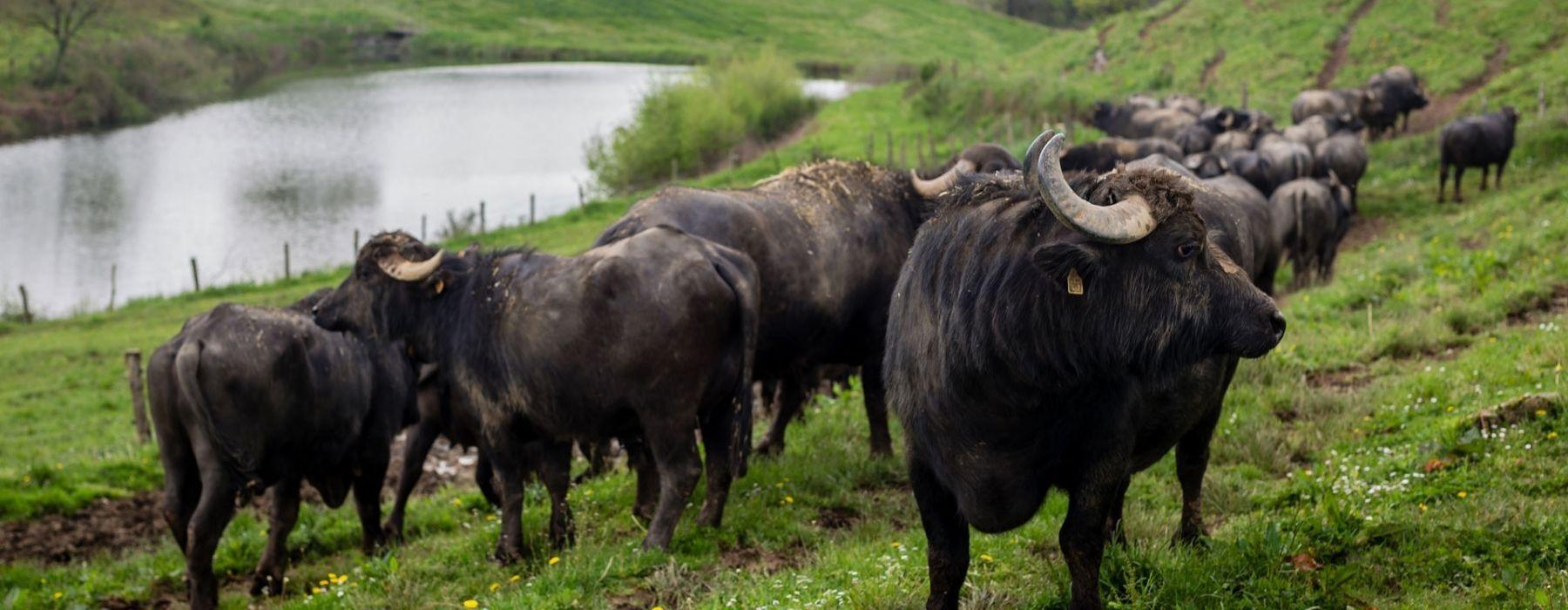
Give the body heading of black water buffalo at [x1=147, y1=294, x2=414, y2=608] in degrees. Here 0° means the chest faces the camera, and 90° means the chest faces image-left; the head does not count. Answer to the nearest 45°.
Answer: approximately 225°

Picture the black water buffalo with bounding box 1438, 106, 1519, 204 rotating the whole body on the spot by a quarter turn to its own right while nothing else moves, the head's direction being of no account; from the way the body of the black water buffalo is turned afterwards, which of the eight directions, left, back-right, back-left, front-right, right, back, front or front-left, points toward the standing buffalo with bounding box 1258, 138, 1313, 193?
right

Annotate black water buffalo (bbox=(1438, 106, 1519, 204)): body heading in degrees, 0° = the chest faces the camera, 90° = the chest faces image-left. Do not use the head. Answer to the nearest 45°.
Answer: approximately 225°

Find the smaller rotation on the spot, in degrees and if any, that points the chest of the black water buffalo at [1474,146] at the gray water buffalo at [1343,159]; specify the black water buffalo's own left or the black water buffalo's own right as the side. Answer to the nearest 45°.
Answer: approximately 135° to the black water buffalo's own left

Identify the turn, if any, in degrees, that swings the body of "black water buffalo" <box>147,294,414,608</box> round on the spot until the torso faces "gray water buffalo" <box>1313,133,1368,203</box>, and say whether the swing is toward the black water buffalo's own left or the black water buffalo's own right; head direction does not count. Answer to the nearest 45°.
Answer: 0° — it already faces it

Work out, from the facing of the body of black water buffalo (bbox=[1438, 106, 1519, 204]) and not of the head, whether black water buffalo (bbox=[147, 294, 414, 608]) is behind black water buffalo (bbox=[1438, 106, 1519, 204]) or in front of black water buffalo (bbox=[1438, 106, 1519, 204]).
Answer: behind

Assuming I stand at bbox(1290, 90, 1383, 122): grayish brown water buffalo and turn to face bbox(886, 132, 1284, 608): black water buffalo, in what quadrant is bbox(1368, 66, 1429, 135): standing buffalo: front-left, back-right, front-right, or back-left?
back-left

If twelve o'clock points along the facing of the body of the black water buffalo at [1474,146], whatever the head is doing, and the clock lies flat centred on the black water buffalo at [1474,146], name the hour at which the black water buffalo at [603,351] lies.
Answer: the black water buffalo at [603,351] is roughly at 5 o'clock from the black water buffalo at [1474,146].

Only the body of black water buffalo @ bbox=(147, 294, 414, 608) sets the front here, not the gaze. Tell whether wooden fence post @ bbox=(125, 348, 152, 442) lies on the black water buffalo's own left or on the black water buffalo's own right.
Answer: on the black water buffalo's own left
